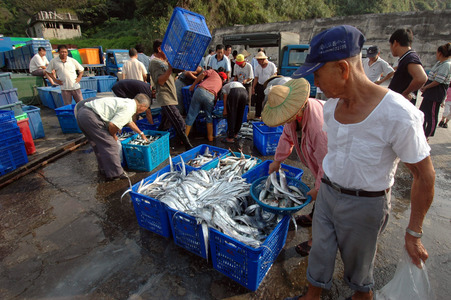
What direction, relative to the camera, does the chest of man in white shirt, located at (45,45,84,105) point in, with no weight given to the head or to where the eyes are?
toward the camera

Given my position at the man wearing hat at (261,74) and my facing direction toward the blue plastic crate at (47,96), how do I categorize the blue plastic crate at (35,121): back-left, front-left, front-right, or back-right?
front-left

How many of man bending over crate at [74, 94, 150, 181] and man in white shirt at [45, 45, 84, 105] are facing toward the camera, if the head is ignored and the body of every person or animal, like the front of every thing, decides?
1

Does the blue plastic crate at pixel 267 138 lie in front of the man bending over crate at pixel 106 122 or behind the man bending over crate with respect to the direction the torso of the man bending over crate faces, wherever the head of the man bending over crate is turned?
in front

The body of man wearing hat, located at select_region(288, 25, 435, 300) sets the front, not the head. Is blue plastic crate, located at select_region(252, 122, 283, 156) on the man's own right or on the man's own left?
on the man's own right

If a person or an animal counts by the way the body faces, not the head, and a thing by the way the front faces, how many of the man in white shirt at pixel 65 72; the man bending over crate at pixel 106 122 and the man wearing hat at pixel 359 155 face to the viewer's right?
1

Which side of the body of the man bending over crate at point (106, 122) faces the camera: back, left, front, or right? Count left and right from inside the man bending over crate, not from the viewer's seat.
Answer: right

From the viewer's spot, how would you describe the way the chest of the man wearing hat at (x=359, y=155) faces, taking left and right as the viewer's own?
facing the viewer and to the left of the viewer

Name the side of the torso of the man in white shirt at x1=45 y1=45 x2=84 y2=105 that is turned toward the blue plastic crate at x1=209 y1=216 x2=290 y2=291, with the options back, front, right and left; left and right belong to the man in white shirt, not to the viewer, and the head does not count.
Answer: front

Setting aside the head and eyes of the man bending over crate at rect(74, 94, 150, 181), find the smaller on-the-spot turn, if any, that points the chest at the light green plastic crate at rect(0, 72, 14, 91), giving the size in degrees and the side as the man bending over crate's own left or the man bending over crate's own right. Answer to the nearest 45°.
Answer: approximately 135° to the man bending over crate's own left

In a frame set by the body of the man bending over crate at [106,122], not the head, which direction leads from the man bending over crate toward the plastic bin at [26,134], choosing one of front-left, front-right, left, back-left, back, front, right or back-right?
back-left

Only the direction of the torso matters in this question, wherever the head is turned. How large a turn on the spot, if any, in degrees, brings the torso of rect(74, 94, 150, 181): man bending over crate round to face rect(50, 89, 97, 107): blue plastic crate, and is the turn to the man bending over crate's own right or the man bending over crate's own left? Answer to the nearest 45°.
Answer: approximately 90° to the man bending over crate's own left

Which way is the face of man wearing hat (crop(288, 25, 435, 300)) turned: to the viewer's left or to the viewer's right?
to the viewer's left

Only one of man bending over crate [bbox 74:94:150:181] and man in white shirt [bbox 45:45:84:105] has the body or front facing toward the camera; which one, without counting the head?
the man in white shirt
